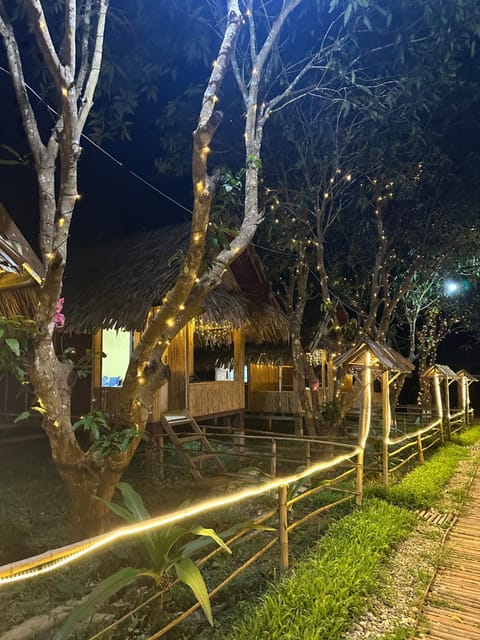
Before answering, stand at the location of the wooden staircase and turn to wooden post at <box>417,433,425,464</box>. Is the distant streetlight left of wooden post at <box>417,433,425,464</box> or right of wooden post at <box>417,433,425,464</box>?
left

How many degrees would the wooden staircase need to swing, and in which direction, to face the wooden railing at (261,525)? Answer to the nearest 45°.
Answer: approximately 45° to its right

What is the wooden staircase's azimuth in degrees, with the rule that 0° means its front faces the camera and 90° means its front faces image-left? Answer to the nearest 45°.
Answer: approximately 315°

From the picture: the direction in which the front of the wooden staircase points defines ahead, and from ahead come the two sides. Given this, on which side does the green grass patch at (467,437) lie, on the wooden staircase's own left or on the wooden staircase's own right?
on the wooden staircase's own left

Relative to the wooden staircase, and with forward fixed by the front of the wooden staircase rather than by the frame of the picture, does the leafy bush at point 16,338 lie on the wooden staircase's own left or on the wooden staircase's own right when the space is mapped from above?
on the wooden staircase's own right

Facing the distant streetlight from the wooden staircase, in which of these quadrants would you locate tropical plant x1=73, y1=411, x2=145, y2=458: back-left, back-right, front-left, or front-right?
back-right

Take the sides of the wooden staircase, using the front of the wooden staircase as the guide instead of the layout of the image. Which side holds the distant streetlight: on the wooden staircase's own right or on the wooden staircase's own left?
on the wooden staircase's own left
